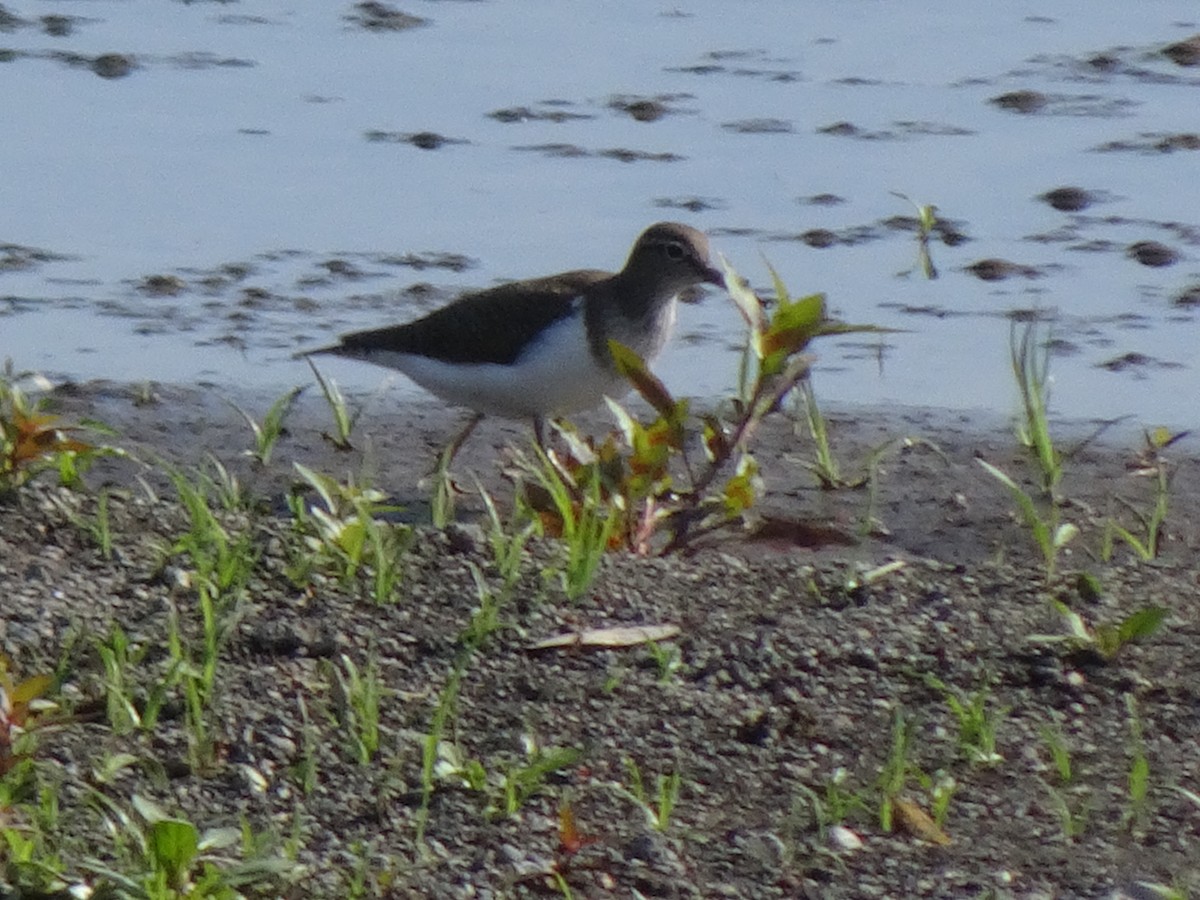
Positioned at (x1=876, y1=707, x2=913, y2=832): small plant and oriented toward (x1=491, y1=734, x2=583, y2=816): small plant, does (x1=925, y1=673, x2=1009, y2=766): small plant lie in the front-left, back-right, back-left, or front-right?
back-right

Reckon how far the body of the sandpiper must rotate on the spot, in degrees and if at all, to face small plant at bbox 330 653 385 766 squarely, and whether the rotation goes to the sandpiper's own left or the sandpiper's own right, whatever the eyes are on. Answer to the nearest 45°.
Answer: approximately 90° to the sandpiper's own right

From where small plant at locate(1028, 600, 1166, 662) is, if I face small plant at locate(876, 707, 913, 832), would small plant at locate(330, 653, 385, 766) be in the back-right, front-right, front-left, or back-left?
front-right

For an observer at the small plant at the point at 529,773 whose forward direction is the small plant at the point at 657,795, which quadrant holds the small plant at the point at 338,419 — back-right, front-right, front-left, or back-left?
back-left

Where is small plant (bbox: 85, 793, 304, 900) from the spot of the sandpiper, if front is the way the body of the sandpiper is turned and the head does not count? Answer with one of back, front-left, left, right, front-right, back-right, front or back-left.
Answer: right

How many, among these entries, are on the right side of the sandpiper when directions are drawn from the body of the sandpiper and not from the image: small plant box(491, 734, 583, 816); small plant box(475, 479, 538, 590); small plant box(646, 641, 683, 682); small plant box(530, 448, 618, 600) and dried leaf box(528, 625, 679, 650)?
5

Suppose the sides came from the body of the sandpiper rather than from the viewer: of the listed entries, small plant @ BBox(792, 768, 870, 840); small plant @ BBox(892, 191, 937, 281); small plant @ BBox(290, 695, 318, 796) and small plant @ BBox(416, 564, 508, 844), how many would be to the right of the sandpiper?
3

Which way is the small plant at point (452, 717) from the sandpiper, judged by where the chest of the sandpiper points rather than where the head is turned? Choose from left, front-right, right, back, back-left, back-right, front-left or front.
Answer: right

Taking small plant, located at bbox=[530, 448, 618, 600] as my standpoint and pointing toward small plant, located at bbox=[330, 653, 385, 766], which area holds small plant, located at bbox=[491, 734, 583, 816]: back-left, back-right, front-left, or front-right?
front-left

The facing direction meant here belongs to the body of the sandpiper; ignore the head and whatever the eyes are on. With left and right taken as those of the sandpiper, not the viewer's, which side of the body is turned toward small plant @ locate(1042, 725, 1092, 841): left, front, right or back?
right

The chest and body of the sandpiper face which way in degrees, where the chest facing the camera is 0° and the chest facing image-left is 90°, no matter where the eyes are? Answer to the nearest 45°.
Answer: approximately 270°

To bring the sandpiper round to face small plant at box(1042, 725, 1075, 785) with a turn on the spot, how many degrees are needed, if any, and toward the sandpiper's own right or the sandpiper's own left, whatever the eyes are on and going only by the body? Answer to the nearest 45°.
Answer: approximately 90° to the sandpiper's own right

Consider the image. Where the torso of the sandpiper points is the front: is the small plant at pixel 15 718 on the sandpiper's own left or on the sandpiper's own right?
on the sandpiper's own right

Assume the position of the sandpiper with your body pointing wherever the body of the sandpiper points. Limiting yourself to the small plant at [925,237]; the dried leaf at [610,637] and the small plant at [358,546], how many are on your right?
2

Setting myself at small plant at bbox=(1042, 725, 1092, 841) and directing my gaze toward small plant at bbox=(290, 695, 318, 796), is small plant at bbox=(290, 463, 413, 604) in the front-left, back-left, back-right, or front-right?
front-right

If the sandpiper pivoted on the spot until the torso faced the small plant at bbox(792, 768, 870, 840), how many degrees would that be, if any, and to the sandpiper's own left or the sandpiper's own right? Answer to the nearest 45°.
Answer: approximately 90° to the sandpiper's own right

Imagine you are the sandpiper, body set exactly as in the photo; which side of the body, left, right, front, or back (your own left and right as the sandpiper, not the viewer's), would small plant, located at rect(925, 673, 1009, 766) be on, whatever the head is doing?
right

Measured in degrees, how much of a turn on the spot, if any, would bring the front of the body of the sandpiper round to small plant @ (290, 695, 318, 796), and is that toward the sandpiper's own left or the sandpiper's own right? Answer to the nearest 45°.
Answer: approximately 90° to the sandpiper's own right
